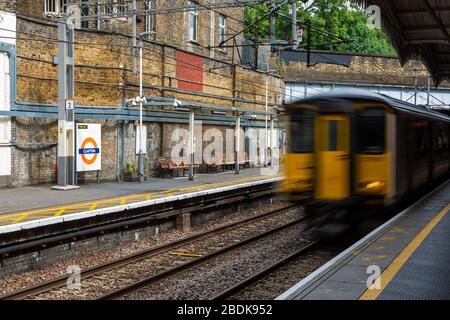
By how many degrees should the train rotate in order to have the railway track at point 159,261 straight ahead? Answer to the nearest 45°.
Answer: approximately 45° to its right

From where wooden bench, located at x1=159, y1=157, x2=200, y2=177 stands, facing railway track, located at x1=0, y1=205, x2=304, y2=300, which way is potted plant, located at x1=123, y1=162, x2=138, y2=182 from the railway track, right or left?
right

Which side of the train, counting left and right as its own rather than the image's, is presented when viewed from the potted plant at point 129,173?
right

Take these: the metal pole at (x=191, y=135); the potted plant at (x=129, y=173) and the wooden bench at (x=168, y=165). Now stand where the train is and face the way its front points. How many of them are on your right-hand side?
3

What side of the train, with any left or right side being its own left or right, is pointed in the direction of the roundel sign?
right

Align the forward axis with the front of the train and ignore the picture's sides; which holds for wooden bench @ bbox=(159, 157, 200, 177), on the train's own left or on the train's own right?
on the train's own right

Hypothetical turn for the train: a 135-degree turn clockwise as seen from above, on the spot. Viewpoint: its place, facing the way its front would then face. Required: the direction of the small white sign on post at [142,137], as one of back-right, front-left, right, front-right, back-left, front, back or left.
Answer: front-left

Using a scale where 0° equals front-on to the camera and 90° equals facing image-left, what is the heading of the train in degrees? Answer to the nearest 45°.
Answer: approximately 45°

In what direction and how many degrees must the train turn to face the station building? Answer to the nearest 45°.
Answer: approximately 90° to its right

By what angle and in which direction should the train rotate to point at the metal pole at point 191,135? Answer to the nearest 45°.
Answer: approximately 90° to its right
